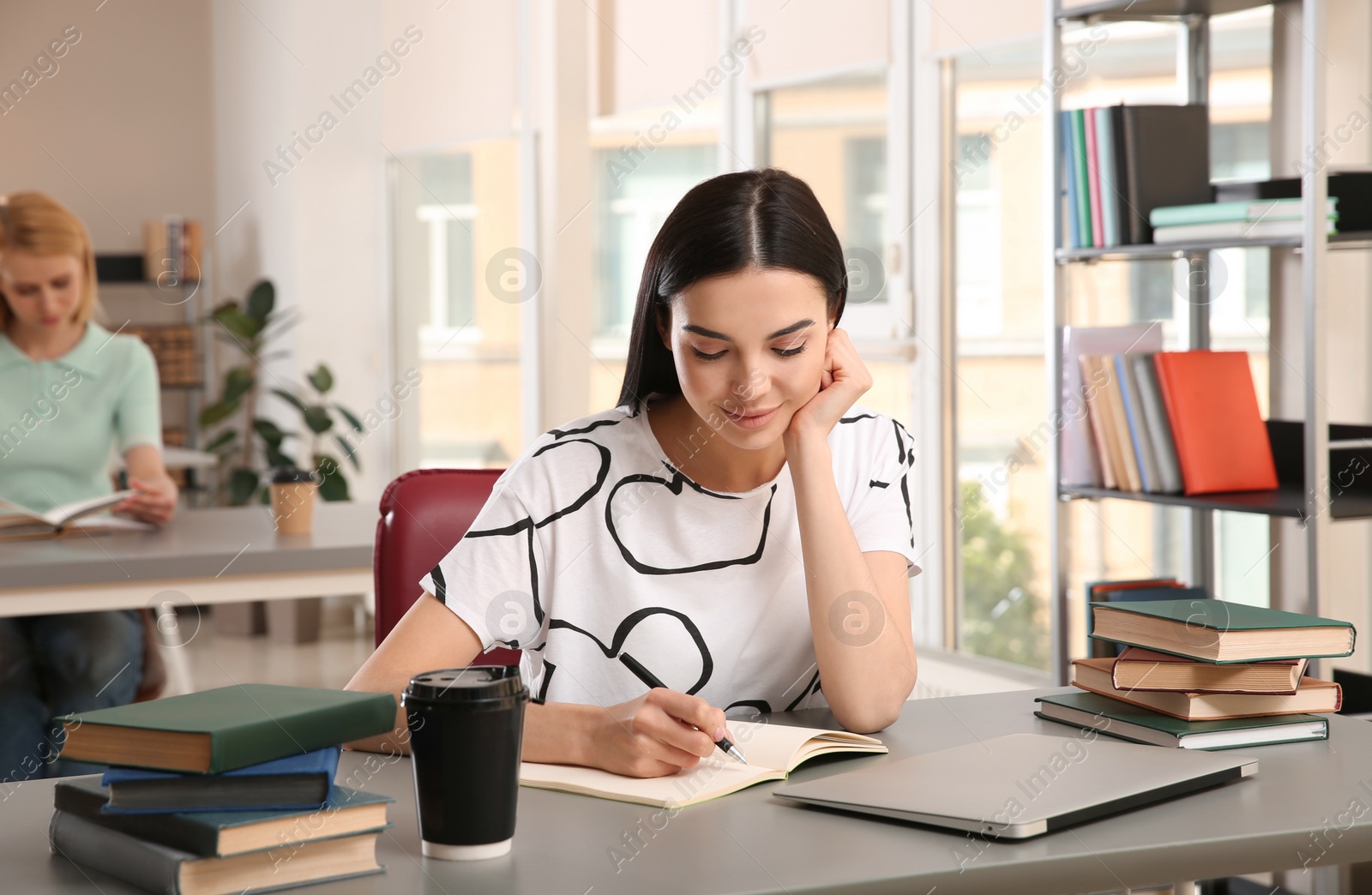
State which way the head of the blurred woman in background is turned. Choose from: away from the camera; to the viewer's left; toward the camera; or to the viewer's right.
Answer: toward the camera

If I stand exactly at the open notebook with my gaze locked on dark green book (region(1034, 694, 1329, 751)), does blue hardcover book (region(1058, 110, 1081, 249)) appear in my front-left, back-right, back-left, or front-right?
front-left

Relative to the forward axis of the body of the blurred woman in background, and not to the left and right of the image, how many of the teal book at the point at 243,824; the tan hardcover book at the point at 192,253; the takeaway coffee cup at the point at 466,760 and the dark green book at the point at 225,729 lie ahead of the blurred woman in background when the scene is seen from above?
3

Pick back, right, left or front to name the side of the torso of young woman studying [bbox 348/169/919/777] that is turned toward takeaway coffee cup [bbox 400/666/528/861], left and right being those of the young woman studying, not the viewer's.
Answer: front

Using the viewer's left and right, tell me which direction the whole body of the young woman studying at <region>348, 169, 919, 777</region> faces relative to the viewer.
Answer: facing the viewer

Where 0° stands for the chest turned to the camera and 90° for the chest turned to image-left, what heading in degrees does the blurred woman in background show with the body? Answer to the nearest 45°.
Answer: approximately 0°

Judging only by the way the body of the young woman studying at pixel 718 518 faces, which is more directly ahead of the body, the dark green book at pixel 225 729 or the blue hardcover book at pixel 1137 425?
the dark green book

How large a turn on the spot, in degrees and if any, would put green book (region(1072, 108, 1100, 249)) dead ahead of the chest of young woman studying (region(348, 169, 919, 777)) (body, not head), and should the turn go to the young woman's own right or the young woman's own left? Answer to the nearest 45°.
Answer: approximately 135° to the young woman's own left

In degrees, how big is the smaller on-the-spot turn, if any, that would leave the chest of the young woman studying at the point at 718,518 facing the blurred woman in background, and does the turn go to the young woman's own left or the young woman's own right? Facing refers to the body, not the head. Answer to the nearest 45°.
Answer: approximately 135° to the young woman's own right

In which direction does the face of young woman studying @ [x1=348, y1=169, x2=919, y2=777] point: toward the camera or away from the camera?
toward the camera
